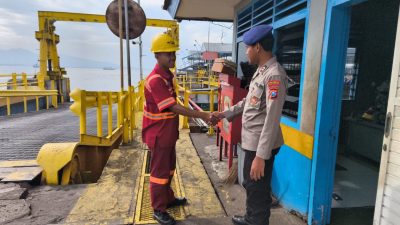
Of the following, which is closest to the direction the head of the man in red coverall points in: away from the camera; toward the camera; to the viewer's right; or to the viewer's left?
to the viewer's right

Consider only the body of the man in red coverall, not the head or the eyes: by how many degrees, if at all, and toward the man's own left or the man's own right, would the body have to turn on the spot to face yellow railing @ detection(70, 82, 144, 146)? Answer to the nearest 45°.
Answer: approximately 135° to the man's own left

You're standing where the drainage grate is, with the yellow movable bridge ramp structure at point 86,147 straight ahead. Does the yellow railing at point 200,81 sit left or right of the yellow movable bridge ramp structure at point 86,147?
right

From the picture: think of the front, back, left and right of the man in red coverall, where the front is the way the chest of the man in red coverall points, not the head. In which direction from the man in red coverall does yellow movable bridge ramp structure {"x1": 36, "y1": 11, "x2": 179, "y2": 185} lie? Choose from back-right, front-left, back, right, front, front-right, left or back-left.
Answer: back-left

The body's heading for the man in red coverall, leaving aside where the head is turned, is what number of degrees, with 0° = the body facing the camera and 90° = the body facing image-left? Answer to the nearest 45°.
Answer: approximately 270°

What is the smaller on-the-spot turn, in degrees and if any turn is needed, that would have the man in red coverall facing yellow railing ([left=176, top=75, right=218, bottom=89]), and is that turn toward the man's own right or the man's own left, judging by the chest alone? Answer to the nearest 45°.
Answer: approximately 90° to the man's own left
